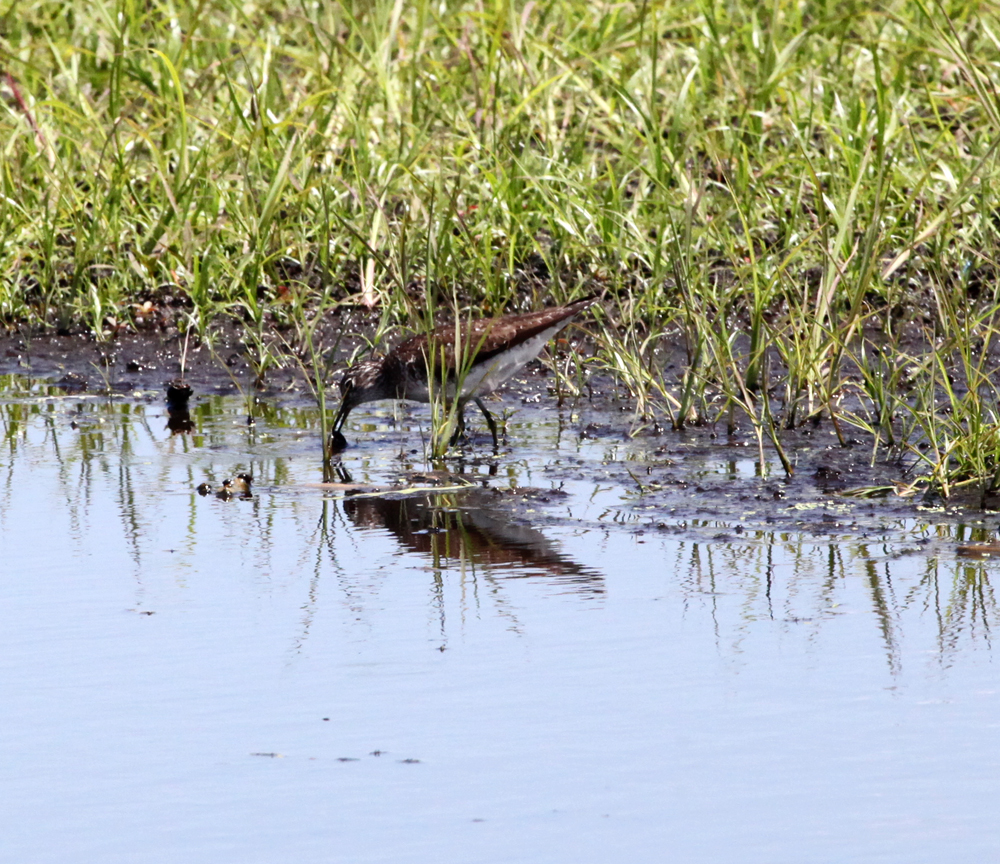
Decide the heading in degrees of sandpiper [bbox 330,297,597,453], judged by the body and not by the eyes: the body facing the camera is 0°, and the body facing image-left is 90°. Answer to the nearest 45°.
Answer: approximately 90°
